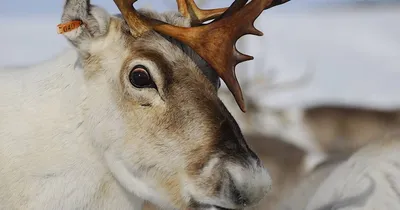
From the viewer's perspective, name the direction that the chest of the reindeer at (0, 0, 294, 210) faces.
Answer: to the viewer's right

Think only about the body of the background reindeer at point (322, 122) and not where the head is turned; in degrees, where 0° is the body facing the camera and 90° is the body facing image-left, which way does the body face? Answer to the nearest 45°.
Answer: approximately 90°
